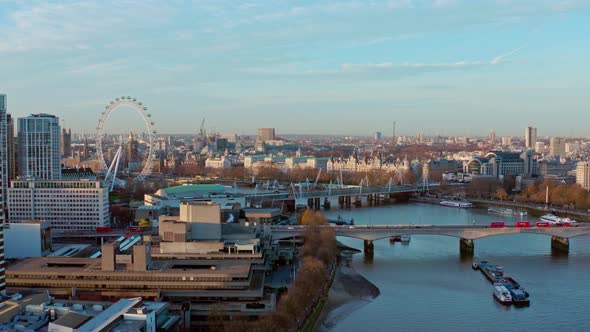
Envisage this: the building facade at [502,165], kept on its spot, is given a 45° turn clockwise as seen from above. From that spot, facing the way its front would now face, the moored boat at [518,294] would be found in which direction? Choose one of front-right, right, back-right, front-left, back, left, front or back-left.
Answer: left

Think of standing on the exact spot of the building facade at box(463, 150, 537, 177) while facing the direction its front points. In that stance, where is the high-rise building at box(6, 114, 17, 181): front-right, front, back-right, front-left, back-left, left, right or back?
front

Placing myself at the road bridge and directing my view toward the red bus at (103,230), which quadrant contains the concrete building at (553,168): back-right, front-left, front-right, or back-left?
back-right

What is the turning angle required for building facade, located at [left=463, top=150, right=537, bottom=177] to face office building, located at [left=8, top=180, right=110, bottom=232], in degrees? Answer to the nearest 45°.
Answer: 0° — it already faces it

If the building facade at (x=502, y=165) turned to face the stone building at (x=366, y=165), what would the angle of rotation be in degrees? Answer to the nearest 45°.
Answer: approximately 45° to its right

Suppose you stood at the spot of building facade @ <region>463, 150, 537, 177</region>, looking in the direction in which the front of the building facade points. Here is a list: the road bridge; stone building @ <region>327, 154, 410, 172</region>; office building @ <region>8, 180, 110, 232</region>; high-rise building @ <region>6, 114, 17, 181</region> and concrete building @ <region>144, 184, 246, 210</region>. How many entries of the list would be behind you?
0

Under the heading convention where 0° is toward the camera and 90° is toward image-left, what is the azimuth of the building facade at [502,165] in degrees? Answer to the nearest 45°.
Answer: approximately 45°
